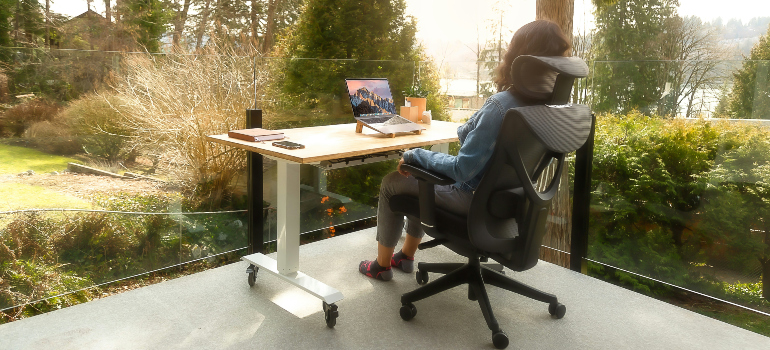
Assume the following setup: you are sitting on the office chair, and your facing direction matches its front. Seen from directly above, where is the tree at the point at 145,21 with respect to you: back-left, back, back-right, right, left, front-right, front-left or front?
front

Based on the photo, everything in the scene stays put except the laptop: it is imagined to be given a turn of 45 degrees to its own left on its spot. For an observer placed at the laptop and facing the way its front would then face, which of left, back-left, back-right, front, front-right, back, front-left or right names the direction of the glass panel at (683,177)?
front

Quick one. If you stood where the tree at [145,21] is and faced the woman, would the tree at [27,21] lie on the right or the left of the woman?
right

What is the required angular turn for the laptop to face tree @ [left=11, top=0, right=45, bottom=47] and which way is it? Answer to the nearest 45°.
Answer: approximately 135° to its right

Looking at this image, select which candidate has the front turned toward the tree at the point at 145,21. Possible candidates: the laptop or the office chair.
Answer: the office chair

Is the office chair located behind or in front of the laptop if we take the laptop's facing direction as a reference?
in front

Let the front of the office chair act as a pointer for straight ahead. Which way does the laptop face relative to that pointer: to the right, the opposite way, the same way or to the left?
the opposite way

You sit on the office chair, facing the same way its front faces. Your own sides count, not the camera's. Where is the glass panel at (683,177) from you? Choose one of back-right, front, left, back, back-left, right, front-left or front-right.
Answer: right

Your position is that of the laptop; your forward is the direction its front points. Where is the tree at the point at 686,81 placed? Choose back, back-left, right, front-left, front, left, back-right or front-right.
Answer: front-left

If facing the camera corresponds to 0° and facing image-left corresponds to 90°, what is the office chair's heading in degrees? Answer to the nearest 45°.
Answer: approximately 135°

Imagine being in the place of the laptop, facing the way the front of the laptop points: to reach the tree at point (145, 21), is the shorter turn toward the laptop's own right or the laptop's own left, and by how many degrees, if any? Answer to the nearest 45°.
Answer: approximately 180°

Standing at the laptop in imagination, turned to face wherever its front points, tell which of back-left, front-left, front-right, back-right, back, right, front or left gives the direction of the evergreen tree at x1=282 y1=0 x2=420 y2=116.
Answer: back-left
